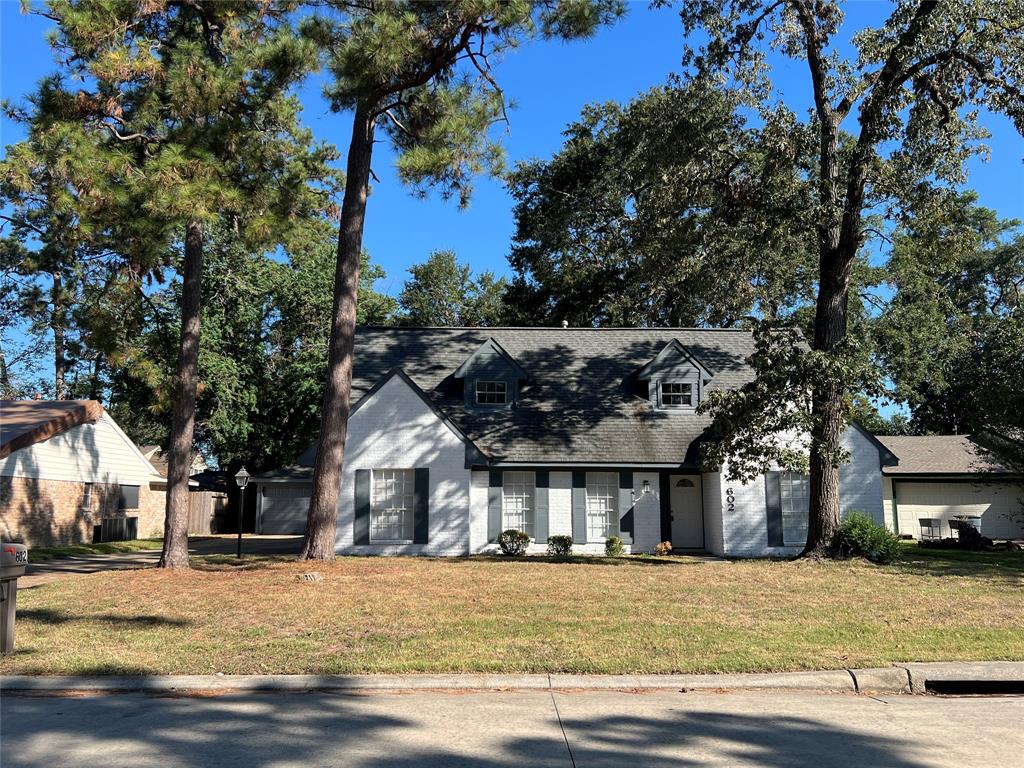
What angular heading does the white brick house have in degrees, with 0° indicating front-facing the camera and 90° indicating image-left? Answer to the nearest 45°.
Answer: approximately 0°

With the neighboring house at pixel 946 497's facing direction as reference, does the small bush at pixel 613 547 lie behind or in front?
in front

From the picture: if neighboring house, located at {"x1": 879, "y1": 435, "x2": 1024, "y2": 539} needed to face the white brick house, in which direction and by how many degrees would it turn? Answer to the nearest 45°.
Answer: approximately 45° to its right

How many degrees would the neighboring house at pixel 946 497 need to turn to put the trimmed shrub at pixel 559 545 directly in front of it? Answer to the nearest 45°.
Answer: approximately 45° to its right

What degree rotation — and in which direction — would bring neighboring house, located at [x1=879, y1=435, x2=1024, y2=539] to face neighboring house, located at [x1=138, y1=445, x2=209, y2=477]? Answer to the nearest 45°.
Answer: approximately 90° to its right

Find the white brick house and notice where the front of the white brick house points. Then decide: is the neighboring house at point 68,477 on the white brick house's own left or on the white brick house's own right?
on the white brick house's own right

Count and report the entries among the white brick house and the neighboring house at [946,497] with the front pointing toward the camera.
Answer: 2

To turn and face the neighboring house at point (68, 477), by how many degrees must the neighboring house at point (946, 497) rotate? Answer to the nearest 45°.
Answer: approximately 45° to its right

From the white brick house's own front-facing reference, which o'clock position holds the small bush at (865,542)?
The small bush is roughly at 10 o'clock from the white brick house.
